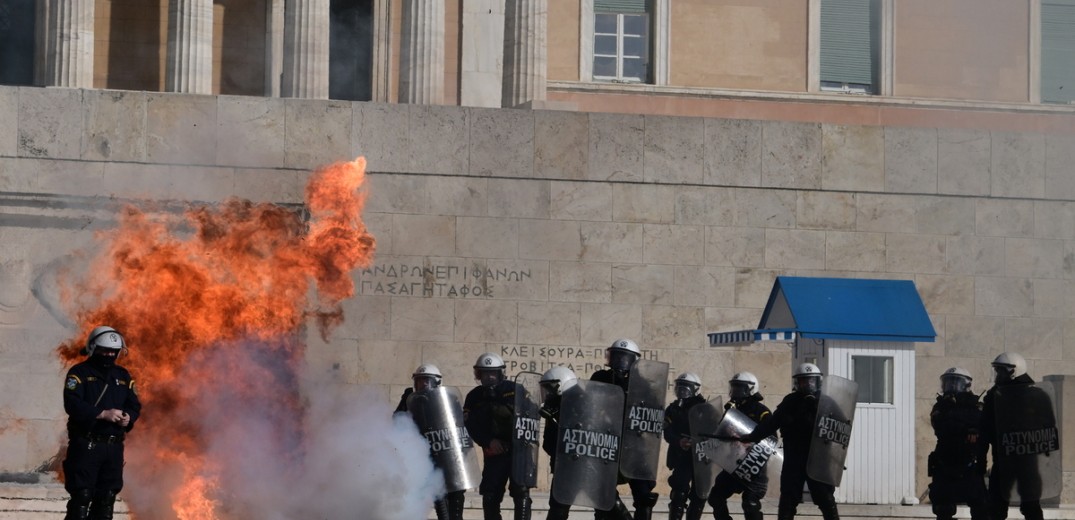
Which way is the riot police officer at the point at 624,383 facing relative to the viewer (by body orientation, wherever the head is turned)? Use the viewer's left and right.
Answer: facing the viewer

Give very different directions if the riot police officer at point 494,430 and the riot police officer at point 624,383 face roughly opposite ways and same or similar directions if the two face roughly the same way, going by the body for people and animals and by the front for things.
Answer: same or similar directions

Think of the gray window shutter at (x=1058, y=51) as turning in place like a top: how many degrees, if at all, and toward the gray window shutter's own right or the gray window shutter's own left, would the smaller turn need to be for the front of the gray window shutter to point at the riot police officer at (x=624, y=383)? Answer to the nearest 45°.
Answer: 0° — it already faces them

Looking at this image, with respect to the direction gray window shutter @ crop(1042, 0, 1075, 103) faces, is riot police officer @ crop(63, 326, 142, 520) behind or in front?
in front

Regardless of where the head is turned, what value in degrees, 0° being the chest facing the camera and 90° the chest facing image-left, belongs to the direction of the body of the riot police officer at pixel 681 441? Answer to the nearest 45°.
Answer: approximately 315°

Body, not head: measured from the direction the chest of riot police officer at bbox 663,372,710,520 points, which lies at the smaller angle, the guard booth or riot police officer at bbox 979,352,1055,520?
the riot police officer

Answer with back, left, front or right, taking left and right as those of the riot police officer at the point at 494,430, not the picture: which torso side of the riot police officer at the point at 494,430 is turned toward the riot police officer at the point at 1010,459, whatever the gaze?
left

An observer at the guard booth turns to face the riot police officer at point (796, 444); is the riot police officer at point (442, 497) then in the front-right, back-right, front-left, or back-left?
front-right
